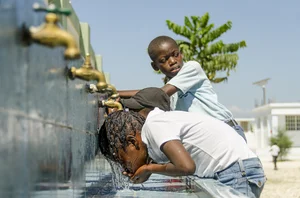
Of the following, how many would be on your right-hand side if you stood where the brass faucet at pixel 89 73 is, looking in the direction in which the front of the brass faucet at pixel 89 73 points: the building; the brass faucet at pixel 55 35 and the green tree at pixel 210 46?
1

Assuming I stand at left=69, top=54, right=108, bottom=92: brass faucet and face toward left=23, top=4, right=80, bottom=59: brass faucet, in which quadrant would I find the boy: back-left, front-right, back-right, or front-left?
back-left

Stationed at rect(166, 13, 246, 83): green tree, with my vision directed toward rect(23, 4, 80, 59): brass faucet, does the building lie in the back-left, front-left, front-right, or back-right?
back-left

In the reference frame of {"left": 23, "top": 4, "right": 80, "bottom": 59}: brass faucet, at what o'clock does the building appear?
The building is roughly at 10 o'clock from the brass faucet.

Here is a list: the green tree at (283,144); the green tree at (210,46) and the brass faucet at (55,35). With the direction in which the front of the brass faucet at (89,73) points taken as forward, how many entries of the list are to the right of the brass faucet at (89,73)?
1

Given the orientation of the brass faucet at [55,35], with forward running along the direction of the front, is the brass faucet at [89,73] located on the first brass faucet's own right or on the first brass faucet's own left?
on the first brass faucet's own left

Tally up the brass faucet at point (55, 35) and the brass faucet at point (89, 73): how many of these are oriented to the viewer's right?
2

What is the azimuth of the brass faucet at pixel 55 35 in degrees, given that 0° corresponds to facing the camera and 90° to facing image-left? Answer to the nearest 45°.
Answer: approximately 270°

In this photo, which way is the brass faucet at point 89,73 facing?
to the viewer's right
